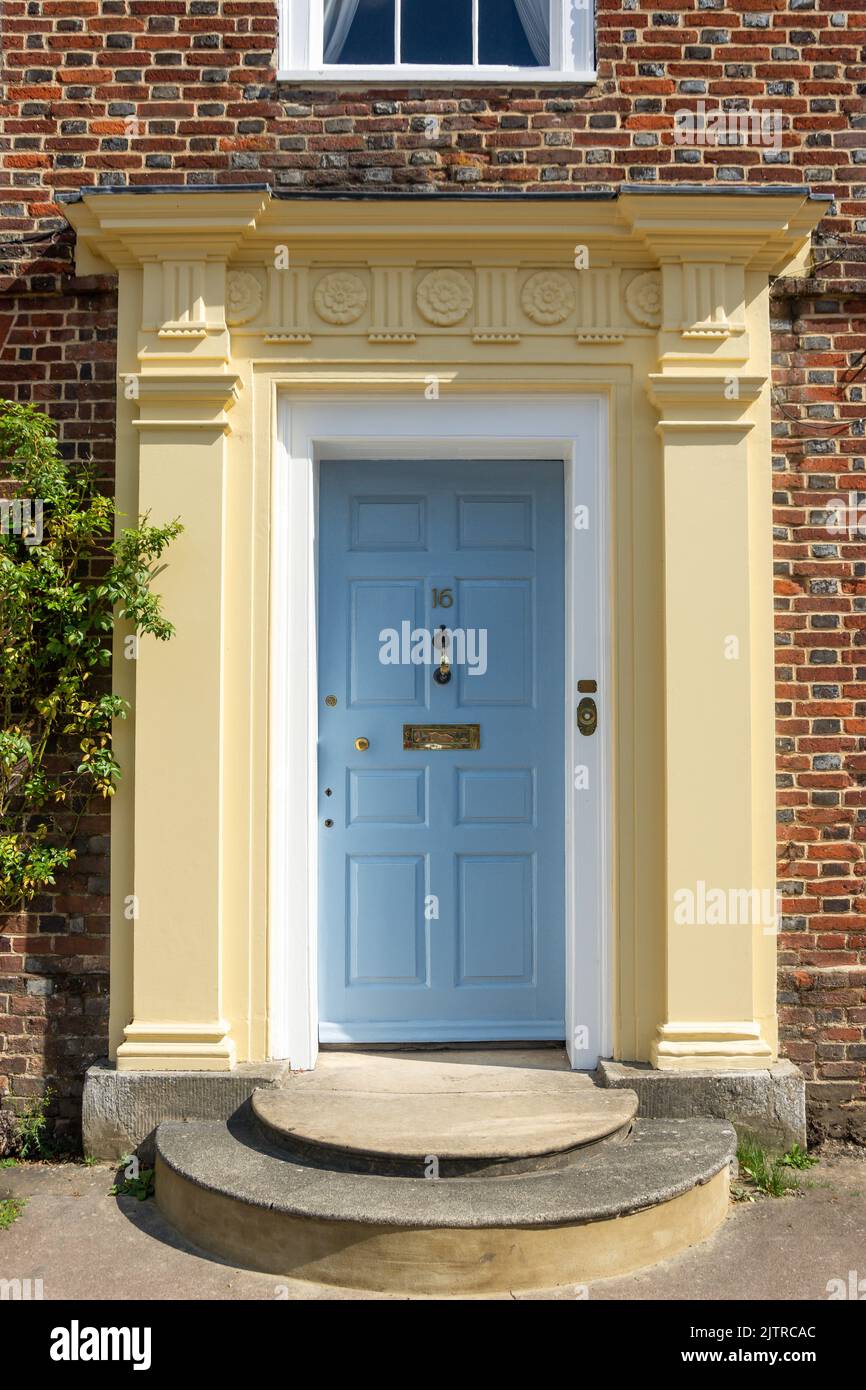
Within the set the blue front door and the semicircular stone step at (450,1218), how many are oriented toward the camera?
2

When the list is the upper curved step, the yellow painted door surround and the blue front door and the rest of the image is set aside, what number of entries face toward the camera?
3

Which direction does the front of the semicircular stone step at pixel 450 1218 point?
toward the camera

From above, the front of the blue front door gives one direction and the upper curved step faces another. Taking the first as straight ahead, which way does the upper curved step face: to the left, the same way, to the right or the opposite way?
the same way

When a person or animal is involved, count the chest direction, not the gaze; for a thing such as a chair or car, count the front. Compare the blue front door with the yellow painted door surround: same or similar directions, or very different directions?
same or similar directions

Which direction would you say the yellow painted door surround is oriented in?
toward the camera

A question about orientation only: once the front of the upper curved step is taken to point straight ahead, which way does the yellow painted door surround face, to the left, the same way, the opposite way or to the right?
the same way

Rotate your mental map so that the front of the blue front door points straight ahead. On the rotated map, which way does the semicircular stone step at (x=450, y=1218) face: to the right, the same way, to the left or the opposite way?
the same way

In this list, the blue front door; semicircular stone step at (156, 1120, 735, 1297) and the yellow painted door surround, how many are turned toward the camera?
3

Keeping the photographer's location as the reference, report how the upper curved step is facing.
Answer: facing the viewer

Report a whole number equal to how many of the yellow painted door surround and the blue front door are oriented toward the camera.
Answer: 2
